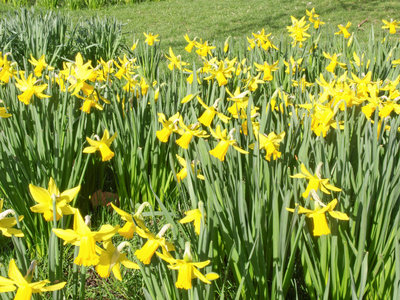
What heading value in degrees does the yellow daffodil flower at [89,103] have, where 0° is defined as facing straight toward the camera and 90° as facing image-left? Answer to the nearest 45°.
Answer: approximately 45°
